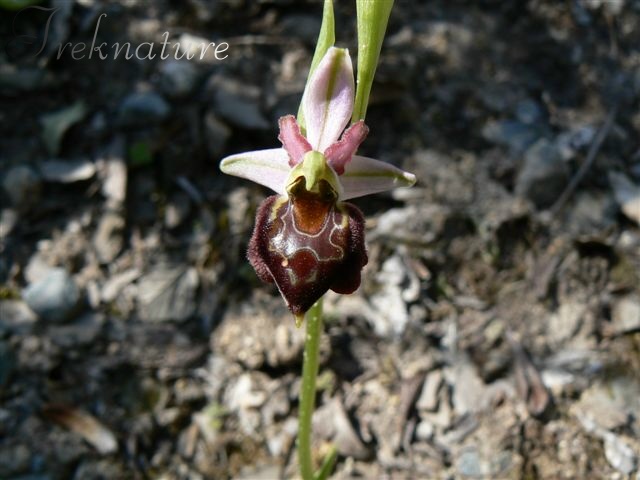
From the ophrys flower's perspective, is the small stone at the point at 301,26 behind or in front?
behind

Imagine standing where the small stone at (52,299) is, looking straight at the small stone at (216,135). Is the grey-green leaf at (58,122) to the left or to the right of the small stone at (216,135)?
left

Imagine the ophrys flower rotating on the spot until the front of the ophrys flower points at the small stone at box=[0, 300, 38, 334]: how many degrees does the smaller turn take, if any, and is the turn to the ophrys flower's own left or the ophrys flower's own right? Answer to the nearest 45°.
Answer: approximately 135° to the ophrys flower's own right

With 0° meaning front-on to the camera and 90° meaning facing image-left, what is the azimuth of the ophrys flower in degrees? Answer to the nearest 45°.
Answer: approximately 0°
